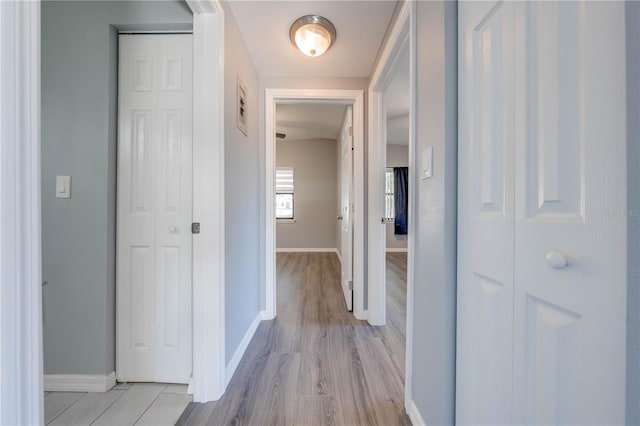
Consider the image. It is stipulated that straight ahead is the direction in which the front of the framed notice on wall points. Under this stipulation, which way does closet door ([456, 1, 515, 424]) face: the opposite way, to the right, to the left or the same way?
the opposite way

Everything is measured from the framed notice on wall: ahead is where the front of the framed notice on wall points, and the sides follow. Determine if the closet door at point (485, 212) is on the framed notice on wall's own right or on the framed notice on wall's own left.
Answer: on the framed notice on wall's own right

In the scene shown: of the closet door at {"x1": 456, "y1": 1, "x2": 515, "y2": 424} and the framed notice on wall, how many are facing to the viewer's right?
1

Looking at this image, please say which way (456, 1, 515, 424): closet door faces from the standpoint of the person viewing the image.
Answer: facing the viewer and to the left of the viewer

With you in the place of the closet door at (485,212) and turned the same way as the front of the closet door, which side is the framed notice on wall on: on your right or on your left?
on your right

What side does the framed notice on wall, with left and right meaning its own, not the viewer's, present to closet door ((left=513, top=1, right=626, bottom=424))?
right

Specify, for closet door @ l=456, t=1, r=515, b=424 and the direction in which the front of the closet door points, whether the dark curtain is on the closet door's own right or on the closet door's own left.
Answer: on the closet door's own right

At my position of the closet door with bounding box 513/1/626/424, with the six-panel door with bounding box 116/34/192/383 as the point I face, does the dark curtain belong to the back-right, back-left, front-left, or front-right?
front-right

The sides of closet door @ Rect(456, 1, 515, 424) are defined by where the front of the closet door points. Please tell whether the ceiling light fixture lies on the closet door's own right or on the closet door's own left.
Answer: on the closet door's own right

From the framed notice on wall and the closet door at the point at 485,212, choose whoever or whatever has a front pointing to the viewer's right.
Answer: the framed notice on wall

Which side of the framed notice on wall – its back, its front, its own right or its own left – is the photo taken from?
right
